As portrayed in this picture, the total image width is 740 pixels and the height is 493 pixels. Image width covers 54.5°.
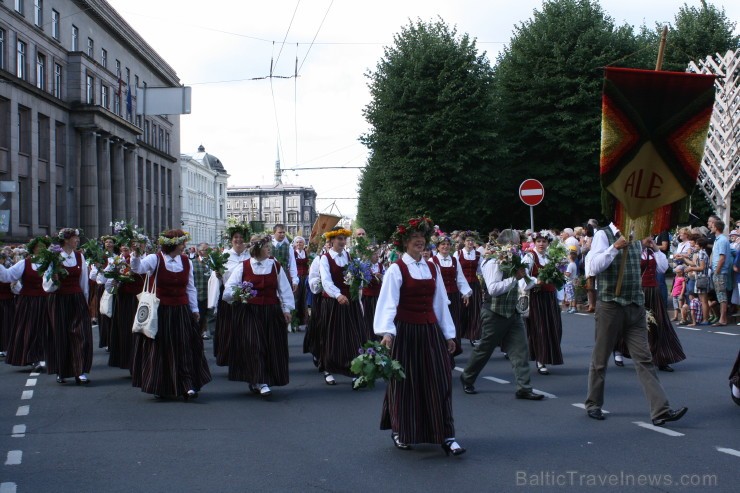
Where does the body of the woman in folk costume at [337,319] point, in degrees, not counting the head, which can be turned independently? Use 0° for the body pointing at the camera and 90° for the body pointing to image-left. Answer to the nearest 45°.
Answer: approximately 315°

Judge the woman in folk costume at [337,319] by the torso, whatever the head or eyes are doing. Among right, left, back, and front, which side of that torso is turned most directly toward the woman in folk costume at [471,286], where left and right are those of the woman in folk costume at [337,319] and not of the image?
left

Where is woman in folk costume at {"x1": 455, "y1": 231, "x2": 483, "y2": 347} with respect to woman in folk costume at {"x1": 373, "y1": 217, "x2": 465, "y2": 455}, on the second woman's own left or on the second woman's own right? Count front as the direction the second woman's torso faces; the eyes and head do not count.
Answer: on the second woman's own left

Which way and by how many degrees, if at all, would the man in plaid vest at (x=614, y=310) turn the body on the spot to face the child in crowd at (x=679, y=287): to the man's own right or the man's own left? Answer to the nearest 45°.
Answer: approximately 135° to the man's own left

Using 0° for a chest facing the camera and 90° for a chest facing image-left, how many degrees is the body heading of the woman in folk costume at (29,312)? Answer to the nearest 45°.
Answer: approximately 315°

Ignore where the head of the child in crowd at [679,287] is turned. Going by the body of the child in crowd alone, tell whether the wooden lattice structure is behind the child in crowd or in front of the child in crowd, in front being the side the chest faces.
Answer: behind
